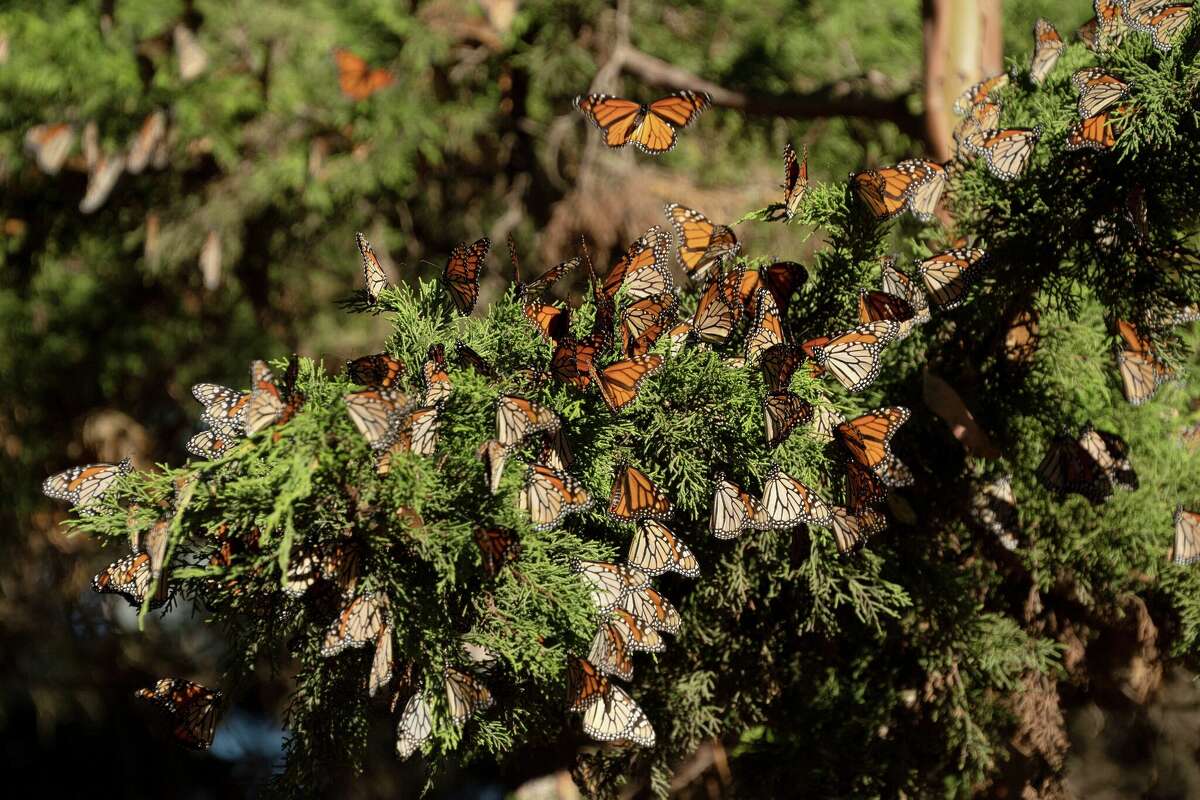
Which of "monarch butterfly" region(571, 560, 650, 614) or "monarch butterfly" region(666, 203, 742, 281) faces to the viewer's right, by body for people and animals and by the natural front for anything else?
"monarch butterfly" region(666, 203, 742, 281)

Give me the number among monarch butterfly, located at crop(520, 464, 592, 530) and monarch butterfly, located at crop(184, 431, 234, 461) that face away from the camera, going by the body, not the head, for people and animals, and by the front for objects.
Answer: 0

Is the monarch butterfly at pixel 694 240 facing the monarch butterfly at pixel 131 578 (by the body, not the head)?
no

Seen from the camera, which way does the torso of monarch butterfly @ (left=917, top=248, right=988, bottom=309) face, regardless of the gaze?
to the viewer's left

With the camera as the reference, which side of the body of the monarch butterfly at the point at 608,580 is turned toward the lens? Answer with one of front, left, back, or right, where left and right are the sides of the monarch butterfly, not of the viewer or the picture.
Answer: left

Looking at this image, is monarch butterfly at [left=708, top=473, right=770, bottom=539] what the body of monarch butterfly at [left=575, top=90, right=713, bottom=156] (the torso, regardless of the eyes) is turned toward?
no

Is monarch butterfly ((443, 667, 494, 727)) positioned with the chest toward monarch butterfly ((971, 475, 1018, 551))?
no

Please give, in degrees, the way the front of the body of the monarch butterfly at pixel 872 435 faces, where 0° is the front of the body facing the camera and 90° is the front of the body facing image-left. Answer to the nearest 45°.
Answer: approximately 90°

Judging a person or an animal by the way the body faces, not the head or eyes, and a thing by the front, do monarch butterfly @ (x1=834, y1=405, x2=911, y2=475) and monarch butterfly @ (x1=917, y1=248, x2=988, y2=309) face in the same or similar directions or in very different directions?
same or similar directions
